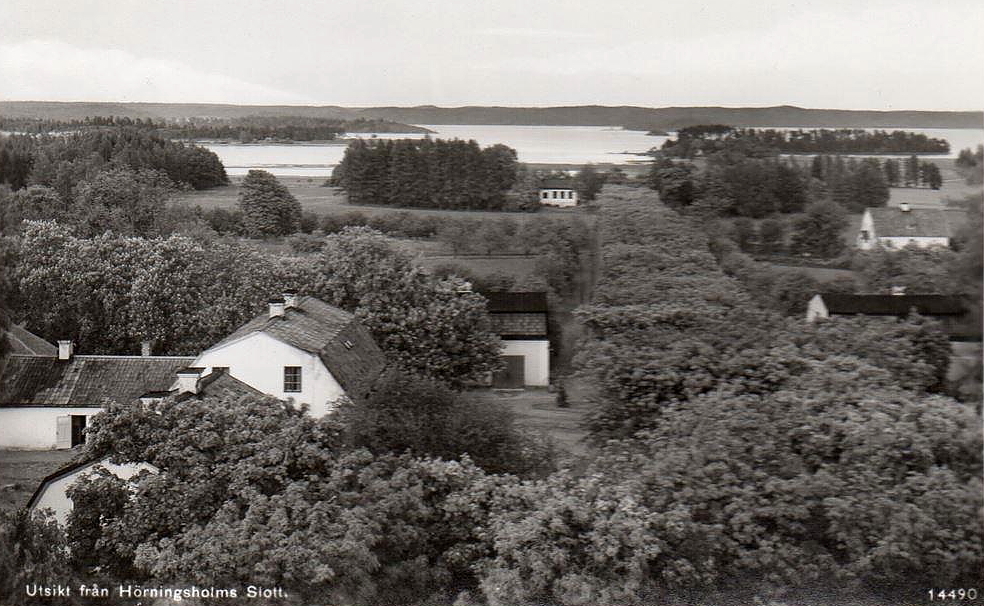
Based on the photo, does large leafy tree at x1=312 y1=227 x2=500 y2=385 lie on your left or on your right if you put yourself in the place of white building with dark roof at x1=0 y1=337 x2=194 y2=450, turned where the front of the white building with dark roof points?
on your left

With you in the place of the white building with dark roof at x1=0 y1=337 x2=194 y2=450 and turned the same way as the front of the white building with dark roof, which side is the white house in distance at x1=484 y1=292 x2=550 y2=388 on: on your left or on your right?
on your left

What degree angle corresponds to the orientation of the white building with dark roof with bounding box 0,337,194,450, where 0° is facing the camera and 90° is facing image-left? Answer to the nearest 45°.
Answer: approximately 0°

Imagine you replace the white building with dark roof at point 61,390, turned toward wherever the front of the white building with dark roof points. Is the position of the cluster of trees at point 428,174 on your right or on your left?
on your left

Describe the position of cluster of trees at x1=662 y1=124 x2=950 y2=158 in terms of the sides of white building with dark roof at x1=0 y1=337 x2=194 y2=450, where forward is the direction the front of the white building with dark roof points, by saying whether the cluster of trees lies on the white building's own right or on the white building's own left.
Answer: on the white building's own left

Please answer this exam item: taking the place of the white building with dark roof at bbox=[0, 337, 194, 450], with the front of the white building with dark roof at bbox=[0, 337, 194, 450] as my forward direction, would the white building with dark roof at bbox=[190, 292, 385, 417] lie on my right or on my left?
on my left

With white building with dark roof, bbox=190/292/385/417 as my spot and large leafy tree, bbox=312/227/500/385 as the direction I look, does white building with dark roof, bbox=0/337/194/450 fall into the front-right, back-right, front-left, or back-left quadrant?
back-left
